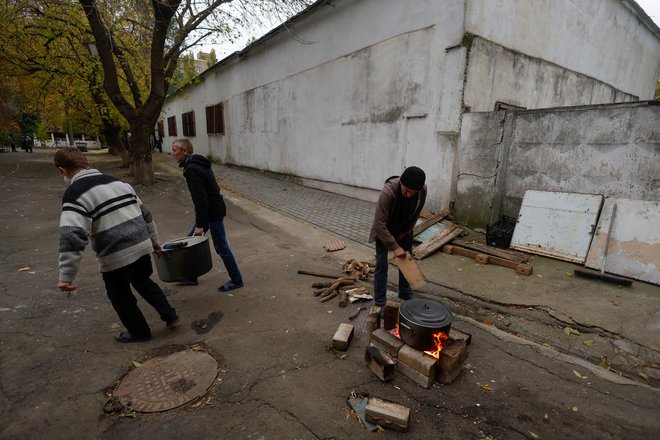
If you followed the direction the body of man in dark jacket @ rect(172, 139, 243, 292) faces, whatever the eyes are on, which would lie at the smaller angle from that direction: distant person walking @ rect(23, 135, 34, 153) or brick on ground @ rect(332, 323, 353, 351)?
the distant person walking

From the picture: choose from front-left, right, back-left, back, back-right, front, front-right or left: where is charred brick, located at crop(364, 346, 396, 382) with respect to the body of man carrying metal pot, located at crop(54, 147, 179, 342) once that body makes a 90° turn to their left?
left

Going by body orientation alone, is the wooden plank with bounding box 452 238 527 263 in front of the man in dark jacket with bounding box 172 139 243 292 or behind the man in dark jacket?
behind

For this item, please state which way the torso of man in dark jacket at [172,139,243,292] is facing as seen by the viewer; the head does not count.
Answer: to the viewer's left

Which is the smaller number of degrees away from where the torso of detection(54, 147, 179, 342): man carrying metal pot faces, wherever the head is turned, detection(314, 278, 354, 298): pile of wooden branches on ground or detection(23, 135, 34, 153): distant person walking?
the distant person walking

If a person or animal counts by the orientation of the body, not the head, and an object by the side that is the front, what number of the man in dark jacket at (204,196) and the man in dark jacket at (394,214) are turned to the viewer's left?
1

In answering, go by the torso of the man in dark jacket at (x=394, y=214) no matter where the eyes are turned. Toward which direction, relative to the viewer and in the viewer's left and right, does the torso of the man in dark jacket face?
facing the viewer and to the right of the viewer

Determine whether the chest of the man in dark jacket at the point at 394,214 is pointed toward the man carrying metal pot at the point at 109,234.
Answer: no

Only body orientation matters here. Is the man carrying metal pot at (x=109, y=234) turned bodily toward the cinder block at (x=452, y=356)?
no

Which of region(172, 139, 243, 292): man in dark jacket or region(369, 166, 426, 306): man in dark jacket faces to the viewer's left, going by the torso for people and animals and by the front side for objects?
region(172, 139, 243, 292): man in dark jacket

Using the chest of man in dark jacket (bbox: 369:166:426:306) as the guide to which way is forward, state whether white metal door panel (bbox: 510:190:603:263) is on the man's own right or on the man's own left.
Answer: on the man's own left

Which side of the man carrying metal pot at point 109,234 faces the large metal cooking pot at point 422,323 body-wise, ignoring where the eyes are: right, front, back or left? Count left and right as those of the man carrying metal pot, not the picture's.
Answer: back

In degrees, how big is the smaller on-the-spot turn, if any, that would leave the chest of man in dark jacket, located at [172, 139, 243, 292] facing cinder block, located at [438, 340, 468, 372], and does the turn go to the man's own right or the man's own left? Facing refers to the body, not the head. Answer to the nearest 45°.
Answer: approximately 135° to the man's own left

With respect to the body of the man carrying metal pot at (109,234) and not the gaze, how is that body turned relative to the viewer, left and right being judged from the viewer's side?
facing away from the viewer and to the left of the viewer

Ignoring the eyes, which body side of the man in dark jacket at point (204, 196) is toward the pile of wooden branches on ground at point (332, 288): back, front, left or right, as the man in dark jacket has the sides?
back
